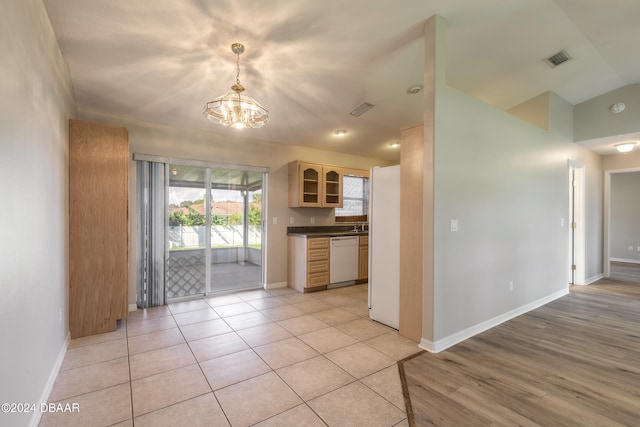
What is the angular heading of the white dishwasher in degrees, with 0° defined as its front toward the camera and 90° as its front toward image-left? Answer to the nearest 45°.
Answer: approximately 315°

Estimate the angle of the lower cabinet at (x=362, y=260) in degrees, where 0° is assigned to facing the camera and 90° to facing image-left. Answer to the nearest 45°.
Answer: approximately 315°

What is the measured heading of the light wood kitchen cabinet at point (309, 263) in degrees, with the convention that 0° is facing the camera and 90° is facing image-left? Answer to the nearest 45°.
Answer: approximately 315°

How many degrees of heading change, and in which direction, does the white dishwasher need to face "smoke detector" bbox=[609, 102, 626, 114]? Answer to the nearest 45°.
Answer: approximately 45° to its left

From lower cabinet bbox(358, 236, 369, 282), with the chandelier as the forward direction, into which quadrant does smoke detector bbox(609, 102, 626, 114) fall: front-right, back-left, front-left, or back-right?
back-left
